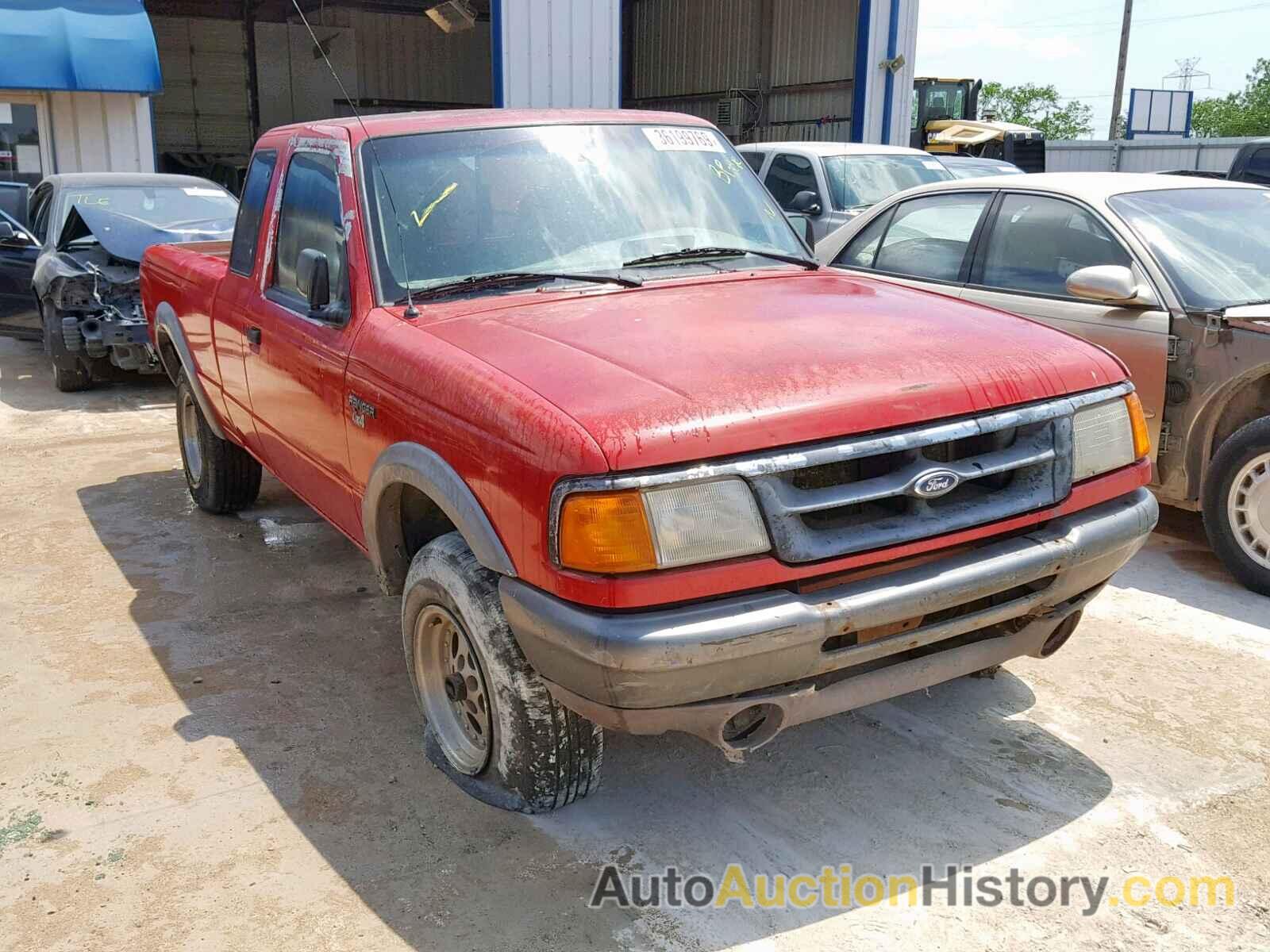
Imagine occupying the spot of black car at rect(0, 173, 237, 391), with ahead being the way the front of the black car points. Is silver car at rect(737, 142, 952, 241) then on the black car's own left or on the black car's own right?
on the black car's own left

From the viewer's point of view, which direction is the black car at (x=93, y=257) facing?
toward the camera

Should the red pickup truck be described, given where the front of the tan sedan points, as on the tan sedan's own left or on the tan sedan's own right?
on the tan sedan's own right

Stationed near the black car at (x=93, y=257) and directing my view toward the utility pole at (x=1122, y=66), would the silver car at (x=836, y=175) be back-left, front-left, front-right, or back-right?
front-right

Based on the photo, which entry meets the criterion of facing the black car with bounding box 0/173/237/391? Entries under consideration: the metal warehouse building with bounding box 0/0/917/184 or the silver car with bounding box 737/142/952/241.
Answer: the metal warehouse building

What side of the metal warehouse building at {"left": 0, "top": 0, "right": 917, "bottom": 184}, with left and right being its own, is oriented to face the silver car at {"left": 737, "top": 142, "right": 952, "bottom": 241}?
front

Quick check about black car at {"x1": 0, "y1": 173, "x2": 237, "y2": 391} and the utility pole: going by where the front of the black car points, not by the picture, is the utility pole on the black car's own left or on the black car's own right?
on the black car's own left

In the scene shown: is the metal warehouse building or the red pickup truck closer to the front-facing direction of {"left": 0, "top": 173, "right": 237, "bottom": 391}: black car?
the red pickup truck

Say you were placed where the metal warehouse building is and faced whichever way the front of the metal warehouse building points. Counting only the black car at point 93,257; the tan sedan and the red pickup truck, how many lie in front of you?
3

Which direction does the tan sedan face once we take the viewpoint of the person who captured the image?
facing the viewer and to the right of the viewer

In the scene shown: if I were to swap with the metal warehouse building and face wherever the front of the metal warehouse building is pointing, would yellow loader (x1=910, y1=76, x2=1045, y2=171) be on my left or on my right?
on my left

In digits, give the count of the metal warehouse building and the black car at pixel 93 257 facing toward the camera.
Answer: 2

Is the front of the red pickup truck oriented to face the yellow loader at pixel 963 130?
no

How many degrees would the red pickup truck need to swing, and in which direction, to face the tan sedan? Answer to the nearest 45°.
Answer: approximately 90° to its left

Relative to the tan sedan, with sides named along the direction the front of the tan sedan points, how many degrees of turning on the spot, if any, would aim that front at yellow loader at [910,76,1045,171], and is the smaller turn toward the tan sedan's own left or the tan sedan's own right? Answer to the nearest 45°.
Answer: approximately 135° to the tan sedan's own left
